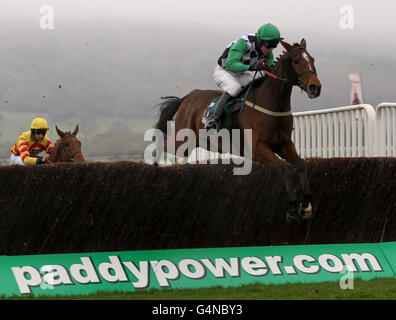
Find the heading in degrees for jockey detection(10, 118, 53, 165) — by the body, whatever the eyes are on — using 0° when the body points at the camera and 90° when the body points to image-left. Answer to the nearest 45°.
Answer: approximately 315°

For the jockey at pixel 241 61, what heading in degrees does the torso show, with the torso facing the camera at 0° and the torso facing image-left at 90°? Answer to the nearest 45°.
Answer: approximately 315°

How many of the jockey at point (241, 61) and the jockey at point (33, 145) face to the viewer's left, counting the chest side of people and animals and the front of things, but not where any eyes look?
0

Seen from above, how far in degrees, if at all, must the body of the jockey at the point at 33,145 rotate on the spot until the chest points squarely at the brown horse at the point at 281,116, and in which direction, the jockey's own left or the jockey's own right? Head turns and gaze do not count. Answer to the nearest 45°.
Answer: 0° — they already face it

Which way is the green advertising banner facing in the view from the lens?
facing the viewer

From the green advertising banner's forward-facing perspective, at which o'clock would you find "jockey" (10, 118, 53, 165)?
The jockey is roughly at 5 o'clock from the green advertising banner.

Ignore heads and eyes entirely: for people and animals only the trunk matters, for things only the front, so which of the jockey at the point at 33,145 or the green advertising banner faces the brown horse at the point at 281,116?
the jockey

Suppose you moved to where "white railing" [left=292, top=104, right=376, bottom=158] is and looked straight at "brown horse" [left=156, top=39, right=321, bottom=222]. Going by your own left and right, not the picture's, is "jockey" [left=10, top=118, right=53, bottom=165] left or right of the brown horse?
right

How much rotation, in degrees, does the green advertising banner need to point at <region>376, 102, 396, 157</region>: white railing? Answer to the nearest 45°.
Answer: approximately 135° to its left

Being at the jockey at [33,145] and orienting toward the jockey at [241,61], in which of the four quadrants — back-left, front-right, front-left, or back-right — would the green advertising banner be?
front-right
